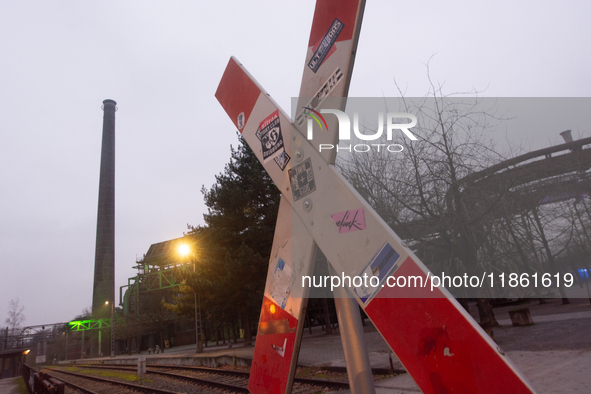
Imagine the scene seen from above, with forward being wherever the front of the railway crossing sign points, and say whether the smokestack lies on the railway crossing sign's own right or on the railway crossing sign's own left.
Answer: on the railway crossing sign's own right

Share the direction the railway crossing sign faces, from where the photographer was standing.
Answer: facing the viewer and to the left of the viewer
